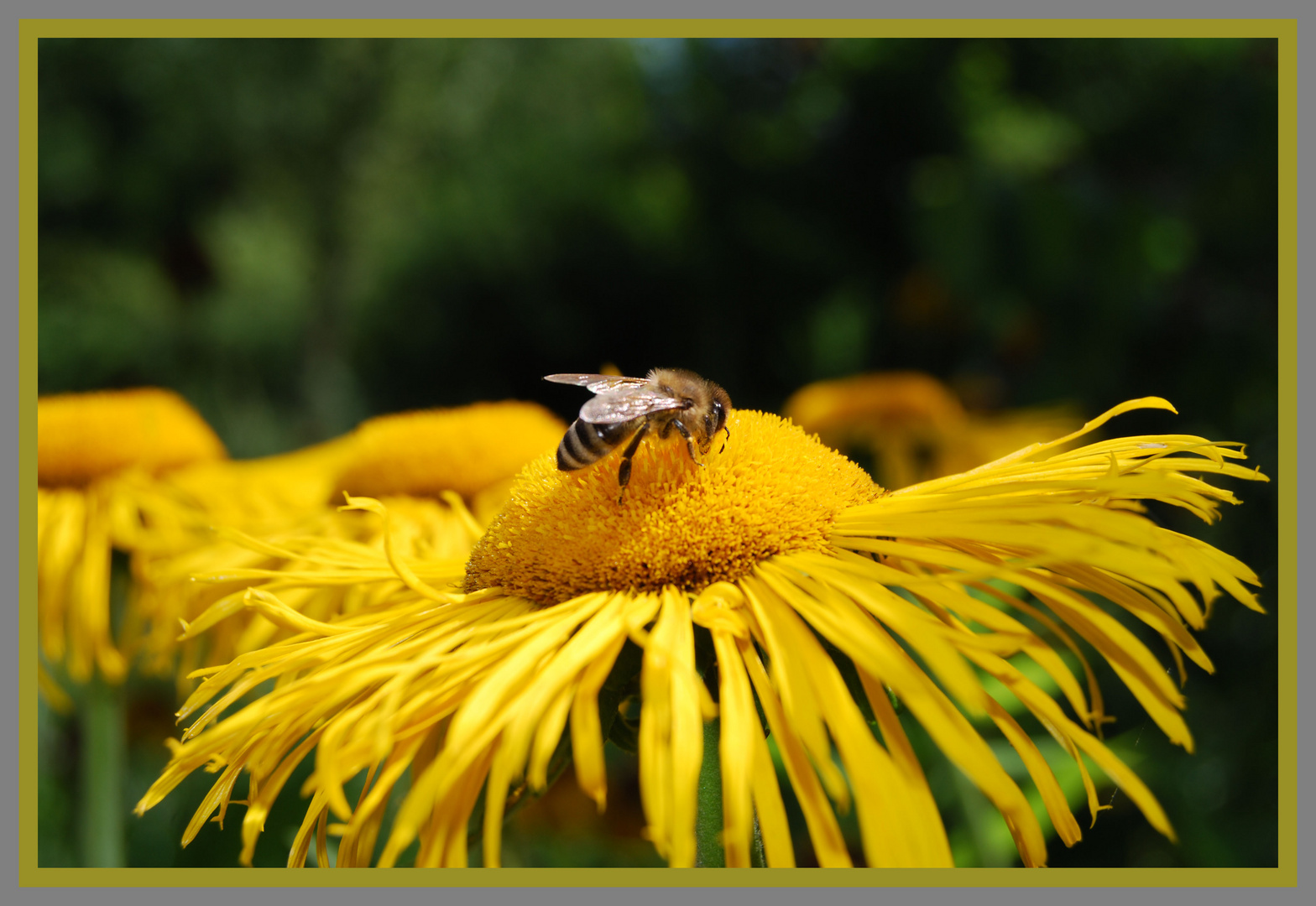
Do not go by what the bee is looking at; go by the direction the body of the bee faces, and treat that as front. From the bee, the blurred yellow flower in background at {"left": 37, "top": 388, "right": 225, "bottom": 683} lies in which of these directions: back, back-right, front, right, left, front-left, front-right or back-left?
back-left

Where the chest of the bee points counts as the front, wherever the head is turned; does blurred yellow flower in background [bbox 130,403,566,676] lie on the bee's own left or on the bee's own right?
on the bee's own left

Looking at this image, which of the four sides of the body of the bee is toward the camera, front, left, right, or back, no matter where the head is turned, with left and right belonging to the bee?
right
